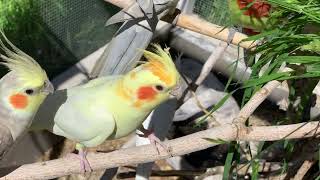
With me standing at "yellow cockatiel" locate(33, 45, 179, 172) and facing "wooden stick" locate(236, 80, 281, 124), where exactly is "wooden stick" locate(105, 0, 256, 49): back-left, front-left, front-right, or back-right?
front-left

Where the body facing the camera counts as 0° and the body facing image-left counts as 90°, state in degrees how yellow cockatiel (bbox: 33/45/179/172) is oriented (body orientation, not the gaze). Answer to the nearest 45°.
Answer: approximately 270°
